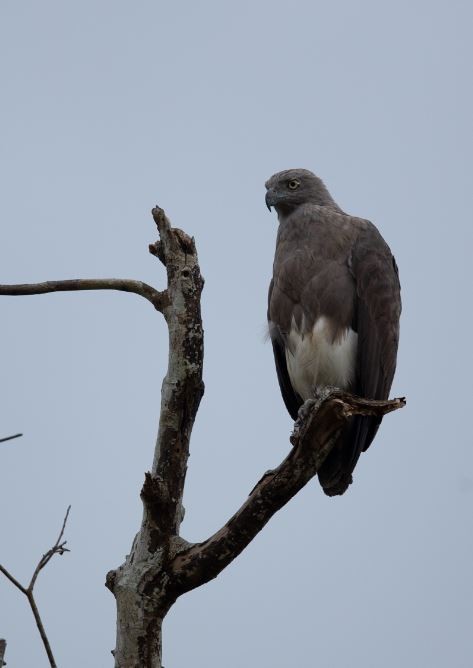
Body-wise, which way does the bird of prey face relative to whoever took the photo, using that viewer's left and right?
facing the viewer and to the left of the viewer

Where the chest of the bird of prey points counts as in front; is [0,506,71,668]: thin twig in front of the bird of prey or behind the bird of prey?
in front
